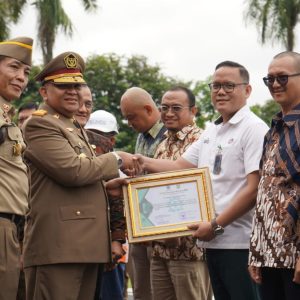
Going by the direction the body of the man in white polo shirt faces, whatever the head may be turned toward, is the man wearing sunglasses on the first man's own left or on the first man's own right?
on the first man's own left

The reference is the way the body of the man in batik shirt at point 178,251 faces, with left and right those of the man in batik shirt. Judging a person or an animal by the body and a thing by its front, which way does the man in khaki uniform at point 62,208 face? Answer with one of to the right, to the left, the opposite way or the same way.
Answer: to the left

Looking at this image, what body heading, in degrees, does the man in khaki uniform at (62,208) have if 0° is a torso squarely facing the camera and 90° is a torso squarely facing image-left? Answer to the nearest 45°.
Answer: approximately 315°

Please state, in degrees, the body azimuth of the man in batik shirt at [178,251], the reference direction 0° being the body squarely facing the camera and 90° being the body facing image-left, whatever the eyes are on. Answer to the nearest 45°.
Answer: approximately 45°

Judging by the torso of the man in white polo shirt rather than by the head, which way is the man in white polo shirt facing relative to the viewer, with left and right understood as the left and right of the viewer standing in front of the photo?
facing the viewer and to the left of the viewer

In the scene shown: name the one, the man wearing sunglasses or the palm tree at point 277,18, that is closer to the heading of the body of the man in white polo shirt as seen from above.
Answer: the man wearing sunglasses

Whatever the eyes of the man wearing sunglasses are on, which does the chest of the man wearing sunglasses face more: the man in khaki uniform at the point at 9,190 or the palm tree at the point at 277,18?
the man in khaki uniform

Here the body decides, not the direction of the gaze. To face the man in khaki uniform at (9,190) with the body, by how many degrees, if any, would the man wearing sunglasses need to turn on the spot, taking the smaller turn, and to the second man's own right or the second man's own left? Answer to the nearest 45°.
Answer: approximately 45° to the second man's own right

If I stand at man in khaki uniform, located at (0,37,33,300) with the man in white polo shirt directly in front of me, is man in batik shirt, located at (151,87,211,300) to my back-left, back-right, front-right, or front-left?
front-left

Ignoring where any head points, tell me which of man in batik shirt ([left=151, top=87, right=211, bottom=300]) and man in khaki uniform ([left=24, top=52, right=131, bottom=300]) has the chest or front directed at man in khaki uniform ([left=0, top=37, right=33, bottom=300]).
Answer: the man in batik shirt

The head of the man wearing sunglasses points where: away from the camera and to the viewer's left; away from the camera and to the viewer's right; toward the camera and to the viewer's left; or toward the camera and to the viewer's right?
toward the camera and to the viewer's left
